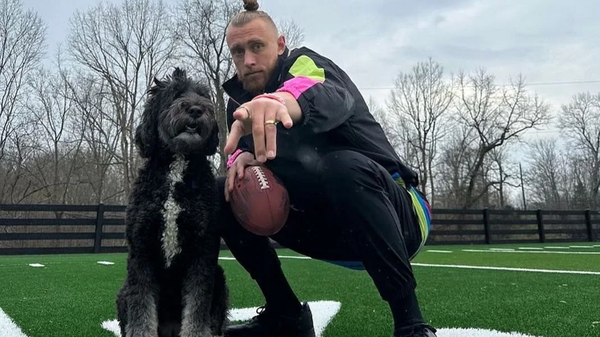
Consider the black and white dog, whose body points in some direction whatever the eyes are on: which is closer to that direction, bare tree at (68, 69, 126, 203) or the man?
the man

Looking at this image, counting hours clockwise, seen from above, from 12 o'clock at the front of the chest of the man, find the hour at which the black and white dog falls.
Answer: The black and white dog is roughly at 2 o'clock from the man.

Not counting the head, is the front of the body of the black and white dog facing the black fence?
no

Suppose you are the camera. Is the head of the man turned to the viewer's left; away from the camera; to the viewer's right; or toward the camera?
toward the camera

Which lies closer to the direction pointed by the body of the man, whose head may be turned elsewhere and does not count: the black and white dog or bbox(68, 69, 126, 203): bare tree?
the black and white dog

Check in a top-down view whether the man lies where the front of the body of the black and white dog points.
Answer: no

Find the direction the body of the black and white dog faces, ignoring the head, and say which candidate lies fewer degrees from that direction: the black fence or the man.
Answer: the man

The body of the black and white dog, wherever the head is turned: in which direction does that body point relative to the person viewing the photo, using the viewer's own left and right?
facing the viewer

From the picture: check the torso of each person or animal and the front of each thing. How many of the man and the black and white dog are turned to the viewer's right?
0

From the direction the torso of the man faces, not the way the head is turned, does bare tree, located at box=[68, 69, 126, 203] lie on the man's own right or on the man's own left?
on the man's own right

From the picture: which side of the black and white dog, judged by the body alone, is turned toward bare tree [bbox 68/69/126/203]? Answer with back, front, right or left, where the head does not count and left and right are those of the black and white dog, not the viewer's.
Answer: back

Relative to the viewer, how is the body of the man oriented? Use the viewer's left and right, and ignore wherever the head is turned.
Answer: facing the viewer and to the left of the viewer
